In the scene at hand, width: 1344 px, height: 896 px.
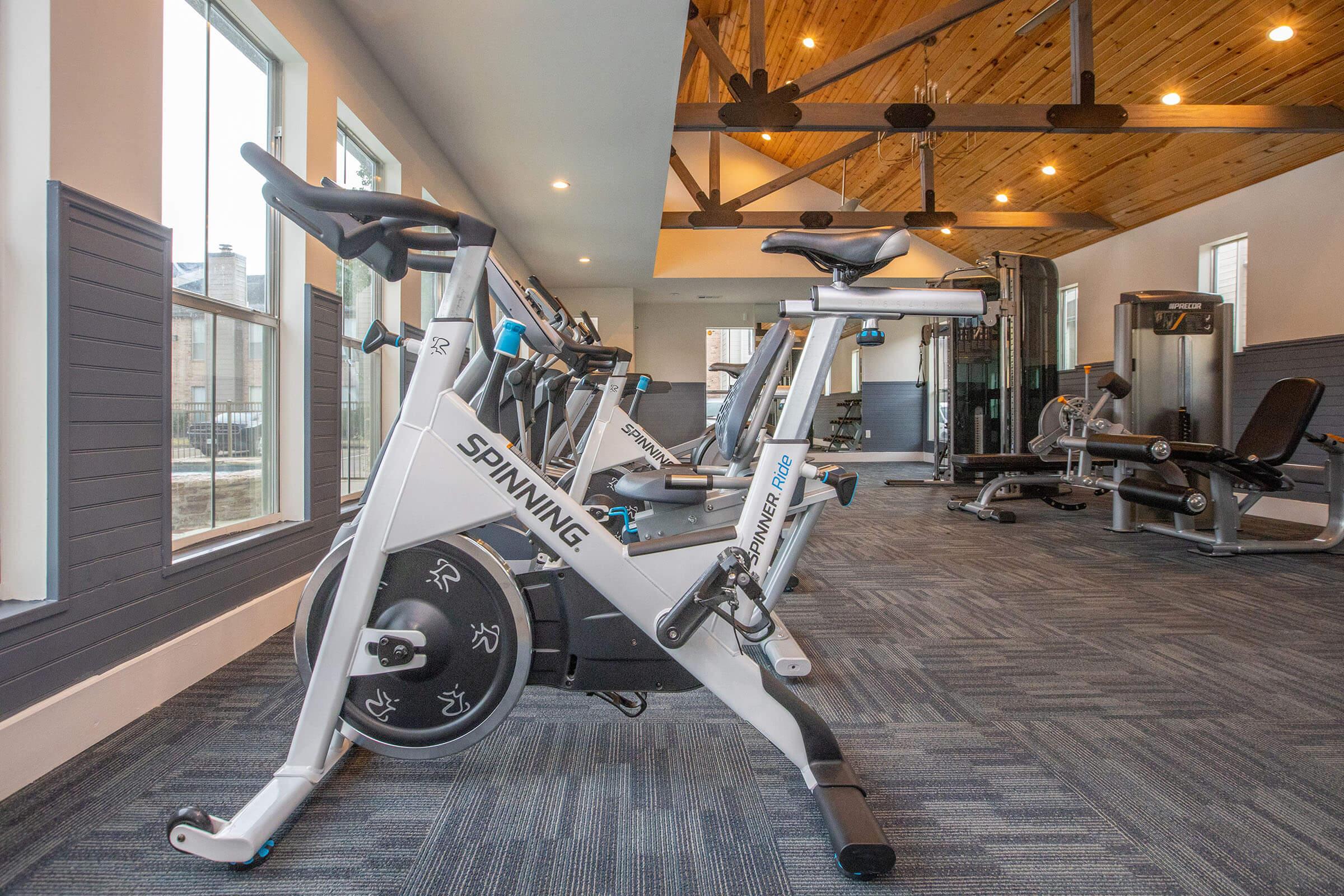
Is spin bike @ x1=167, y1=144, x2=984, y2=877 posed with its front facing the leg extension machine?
no

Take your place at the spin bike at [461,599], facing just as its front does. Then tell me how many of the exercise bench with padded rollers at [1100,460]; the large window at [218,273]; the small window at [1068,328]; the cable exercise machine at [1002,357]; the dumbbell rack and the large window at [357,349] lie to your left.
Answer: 0

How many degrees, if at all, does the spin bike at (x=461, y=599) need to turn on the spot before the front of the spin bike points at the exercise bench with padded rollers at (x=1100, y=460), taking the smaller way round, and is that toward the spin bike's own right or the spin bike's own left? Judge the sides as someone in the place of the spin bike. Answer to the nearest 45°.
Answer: approximately 135° to the spin bike's own right

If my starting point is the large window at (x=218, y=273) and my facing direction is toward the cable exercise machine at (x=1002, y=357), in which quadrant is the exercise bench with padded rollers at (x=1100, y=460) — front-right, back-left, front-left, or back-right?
front-right

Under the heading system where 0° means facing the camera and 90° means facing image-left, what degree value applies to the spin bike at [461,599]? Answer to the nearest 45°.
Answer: approximately 90°

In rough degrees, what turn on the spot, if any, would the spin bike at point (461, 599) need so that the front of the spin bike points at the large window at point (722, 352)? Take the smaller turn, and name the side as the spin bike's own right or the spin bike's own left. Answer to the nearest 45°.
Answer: approximately 90° to the spin bike's own right

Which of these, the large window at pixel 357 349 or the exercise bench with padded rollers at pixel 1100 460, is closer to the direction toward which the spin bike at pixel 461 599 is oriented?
the large window

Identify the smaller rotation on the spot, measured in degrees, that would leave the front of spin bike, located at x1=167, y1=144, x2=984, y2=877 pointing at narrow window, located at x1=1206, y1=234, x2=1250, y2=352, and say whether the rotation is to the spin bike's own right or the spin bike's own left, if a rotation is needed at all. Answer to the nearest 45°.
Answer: approximately 135° to the spin bike's own right

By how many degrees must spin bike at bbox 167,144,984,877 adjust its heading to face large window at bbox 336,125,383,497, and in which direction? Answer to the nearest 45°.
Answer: approximately 90° to its right

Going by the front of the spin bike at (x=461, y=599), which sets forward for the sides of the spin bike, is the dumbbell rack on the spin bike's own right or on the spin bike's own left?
on the spin bike's own right

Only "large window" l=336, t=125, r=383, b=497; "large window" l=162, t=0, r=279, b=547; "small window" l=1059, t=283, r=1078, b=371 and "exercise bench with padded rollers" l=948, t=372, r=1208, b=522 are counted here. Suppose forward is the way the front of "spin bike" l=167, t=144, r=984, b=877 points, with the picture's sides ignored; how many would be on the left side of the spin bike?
0

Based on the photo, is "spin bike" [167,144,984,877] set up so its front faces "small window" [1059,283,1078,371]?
no
